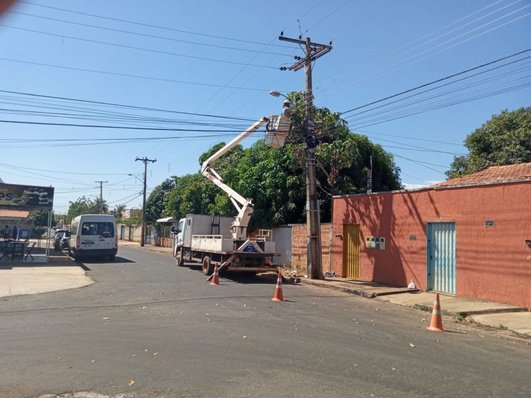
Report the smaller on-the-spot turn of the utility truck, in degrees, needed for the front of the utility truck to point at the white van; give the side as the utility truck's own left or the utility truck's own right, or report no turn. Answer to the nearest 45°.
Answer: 0° — it already faces it

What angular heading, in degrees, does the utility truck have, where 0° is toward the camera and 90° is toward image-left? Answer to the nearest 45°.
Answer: approximately 135°

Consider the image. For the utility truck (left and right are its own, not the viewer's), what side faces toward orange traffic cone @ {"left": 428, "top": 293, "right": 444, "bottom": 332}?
back

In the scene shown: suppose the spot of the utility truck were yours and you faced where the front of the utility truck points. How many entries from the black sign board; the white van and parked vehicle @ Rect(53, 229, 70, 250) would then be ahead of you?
3

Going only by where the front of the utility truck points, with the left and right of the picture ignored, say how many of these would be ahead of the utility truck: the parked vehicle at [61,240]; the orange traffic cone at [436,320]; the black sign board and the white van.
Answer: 3
